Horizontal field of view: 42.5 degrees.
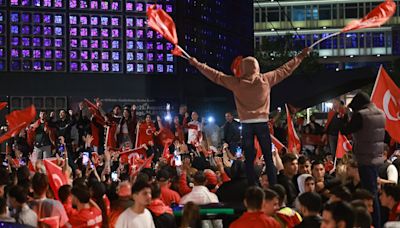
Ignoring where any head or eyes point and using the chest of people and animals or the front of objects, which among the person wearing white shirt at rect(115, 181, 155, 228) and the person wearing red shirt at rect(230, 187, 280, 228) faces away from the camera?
the person wearing red shirt

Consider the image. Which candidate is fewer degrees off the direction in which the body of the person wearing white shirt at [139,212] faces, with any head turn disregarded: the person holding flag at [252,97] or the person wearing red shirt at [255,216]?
the person wearing red shirt

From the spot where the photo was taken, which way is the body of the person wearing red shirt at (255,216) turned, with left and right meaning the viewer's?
facing away from the viewer

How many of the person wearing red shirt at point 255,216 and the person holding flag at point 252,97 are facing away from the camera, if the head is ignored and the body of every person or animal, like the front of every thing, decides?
2

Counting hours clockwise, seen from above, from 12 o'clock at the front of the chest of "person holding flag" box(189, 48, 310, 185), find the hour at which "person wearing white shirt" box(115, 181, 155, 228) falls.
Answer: The person wearing white shirt is roughly at 7 o'clock from the person holding flag.

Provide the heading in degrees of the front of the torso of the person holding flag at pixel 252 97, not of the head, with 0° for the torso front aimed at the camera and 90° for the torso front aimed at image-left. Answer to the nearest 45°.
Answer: approximately 180°

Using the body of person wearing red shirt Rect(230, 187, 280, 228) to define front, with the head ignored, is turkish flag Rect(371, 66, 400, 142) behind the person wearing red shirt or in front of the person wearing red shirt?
in front

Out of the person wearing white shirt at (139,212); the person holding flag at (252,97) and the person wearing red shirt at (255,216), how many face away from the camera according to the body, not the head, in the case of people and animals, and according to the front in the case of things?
2
